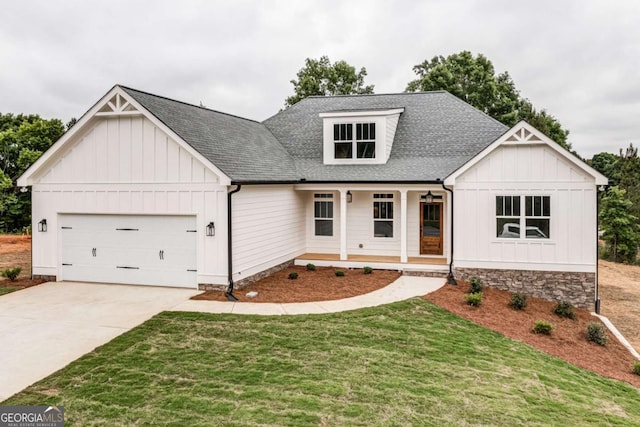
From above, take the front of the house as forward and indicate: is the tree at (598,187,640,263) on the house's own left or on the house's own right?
on the house's own left

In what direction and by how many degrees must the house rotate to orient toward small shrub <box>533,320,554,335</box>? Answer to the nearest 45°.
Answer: approximately 90° to its left

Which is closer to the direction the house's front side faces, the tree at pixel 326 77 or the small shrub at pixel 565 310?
the small shrub

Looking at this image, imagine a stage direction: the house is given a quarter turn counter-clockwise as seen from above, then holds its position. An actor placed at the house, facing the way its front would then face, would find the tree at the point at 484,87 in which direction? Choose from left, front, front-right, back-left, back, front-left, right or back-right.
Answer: front-left

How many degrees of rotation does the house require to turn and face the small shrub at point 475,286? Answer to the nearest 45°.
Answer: approximately 90° to its left

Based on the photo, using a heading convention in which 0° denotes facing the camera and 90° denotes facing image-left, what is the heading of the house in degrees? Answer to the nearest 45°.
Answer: approximately 0°

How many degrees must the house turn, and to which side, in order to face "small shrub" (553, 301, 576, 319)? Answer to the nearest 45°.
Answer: approximately 90° to its left

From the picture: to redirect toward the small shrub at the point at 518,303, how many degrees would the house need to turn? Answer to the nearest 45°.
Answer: approximately 90° to its left
